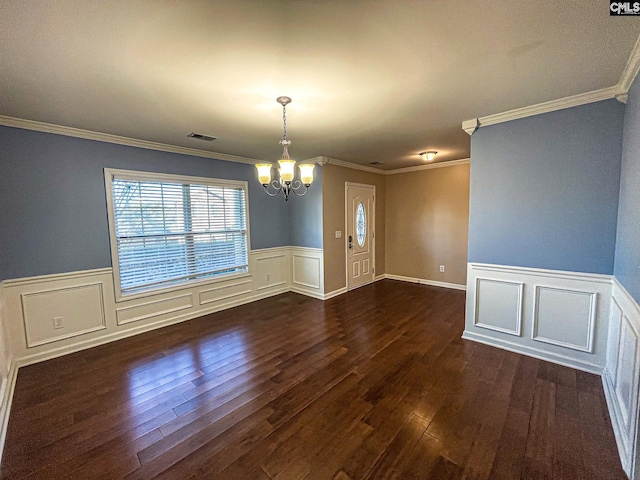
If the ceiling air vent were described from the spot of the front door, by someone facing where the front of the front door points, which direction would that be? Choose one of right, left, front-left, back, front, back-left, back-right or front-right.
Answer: right

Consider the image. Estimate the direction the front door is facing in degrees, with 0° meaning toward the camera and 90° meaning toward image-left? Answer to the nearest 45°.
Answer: approximately 315°

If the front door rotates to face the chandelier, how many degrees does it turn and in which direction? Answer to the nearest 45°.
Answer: approximately 45° to its right
